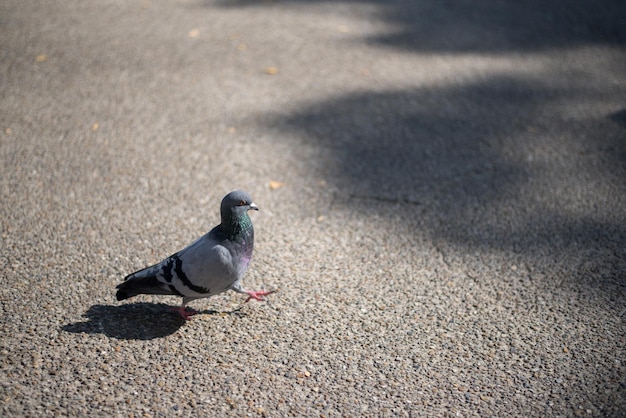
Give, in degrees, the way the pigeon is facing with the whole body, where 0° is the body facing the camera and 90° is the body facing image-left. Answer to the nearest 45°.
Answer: approximately 270°

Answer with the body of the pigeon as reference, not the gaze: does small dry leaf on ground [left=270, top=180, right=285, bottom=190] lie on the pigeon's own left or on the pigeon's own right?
on the pigeon's own left
